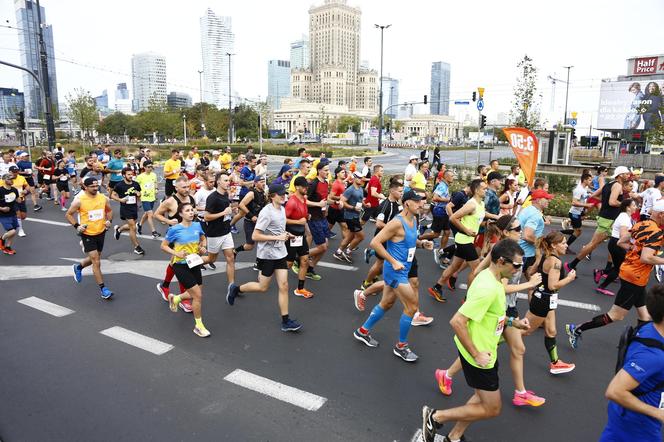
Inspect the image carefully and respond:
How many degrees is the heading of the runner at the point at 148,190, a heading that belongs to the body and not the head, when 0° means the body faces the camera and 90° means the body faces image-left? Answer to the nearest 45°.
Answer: approximately 315°

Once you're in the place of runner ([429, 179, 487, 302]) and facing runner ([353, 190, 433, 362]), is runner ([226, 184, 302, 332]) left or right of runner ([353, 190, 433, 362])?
right

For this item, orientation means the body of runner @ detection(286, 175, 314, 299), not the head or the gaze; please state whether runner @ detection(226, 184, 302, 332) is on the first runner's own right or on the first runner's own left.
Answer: on the first runner's own right

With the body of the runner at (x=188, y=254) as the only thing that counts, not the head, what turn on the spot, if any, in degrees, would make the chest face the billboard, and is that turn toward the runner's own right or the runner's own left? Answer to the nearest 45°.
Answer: approximately 90° to the runner's own left

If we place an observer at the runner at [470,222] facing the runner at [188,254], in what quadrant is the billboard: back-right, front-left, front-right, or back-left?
back-right
